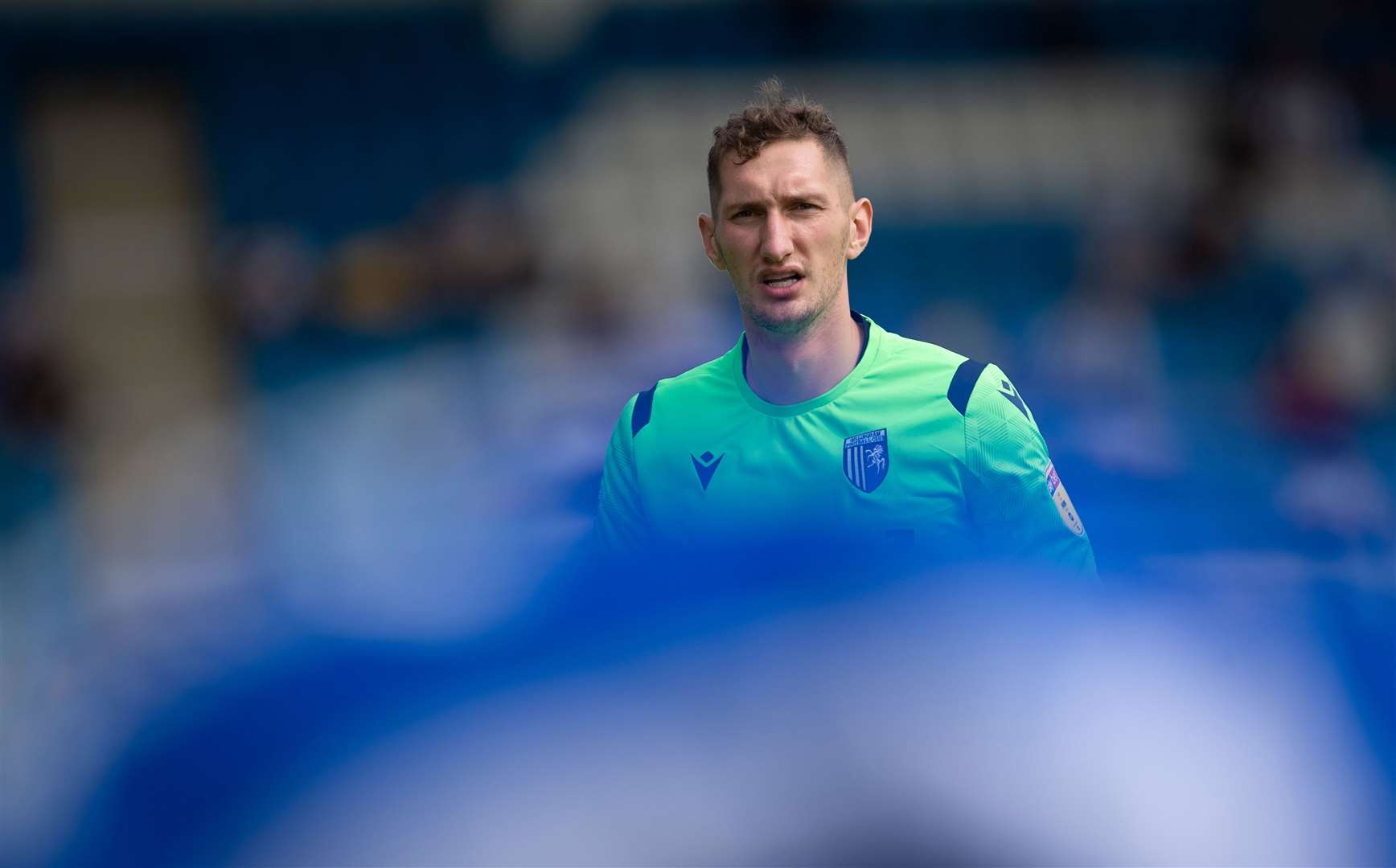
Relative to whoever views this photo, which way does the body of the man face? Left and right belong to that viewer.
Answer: facing the viewer
